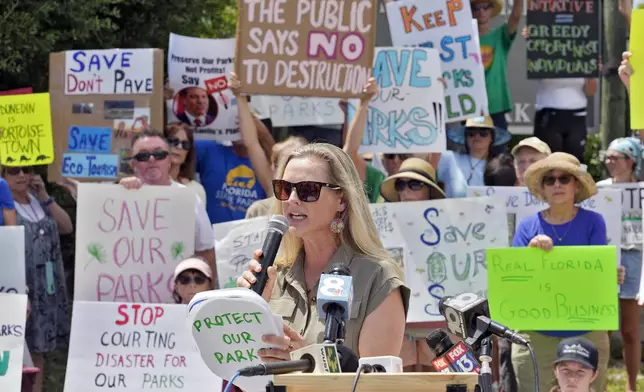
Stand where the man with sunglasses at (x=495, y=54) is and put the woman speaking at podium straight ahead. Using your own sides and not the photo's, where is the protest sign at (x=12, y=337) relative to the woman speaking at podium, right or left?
right

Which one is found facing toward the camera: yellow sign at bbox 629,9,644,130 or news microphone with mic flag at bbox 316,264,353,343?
the yellow sign

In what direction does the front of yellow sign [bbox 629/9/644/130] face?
toward the camera

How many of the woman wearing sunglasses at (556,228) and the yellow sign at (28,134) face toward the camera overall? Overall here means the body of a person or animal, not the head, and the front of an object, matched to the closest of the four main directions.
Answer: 2

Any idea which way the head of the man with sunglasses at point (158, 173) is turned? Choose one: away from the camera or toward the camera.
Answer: toward the camera

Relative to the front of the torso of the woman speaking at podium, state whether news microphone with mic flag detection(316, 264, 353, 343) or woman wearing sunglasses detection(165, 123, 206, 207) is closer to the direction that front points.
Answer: the news microphone with mic flag

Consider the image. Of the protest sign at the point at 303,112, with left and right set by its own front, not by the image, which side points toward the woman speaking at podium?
front

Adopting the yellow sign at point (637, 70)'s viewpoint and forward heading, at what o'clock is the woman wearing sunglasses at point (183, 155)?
The woman wearing sunglasses is roughly at 3 o'clock from the yellow sign.

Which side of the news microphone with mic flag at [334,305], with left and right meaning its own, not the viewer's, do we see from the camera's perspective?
back

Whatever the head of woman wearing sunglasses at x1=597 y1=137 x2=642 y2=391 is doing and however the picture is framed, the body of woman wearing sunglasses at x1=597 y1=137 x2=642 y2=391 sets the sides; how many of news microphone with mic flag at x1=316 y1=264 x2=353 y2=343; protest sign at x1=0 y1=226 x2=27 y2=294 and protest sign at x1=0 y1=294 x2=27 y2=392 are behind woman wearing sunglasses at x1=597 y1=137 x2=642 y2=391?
0

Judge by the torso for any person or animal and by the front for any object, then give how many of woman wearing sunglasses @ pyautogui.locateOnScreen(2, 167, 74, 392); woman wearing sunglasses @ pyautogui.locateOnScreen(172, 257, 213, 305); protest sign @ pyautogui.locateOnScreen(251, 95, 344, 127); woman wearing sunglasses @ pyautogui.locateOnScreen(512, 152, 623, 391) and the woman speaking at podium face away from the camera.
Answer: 0

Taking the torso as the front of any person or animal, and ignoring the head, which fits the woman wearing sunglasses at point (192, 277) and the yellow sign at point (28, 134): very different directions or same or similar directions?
same or similar directions

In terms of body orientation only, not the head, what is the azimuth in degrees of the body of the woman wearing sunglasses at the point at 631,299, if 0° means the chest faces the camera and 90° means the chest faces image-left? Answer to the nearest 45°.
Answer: approximately 45°

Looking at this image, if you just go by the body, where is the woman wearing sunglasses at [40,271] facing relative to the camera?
toward the camera

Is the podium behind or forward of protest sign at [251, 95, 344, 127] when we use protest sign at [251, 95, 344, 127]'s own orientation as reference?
forward

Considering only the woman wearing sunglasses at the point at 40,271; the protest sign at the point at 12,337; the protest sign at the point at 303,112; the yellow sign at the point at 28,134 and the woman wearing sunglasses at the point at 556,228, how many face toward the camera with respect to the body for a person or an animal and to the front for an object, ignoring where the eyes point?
5

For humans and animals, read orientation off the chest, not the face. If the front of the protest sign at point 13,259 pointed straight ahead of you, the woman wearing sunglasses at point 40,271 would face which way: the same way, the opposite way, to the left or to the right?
the same way

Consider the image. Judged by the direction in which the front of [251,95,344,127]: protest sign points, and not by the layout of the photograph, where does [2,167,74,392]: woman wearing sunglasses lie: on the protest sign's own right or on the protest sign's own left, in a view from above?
on the protest sign's own right

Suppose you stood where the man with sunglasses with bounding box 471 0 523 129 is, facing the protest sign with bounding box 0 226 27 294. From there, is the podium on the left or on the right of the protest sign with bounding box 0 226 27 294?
left

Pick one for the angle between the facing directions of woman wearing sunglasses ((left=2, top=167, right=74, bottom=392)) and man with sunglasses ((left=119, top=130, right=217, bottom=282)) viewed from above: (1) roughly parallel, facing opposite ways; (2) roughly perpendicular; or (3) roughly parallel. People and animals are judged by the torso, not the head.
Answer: roughly parallel
